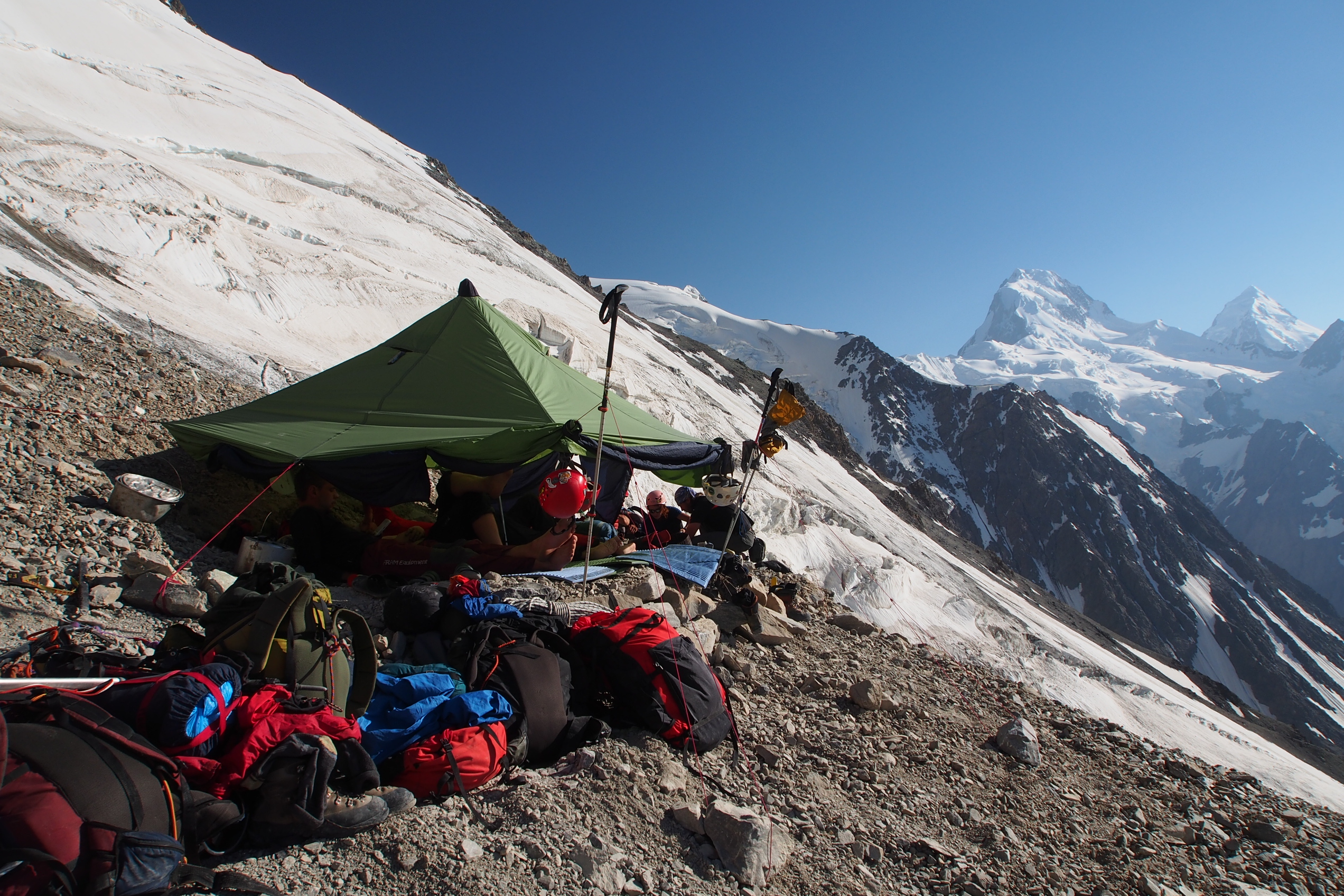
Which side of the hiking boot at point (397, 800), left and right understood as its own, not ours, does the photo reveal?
right

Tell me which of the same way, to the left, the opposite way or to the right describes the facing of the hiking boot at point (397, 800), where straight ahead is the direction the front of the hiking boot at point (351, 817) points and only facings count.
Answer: the same way

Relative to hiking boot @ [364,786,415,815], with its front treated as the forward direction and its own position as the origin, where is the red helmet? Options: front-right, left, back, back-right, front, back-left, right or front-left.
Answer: left

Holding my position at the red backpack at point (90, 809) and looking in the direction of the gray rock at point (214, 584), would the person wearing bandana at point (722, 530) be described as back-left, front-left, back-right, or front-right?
front-right

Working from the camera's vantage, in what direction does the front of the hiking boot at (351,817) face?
facing to the right of the viewer

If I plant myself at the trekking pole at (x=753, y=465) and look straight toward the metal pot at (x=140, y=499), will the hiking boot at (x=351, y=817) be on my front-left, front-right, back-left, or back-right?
front-left

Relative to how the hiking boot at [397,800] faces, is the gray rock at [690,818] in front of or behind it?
in front
